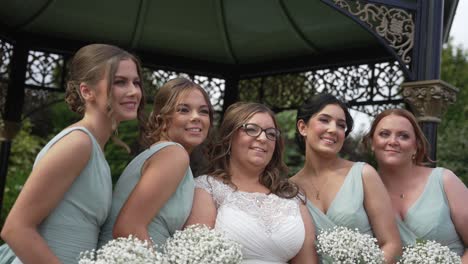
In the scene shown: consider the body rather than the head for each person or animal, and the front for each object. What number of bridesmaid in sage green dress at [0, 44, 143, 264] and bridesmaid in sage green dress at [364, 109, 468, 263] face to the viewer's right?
1

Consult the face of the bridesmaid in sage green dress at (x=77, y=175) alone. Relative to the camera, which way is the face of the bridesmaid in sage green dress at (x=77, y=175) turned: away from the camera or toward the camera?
toward the camera

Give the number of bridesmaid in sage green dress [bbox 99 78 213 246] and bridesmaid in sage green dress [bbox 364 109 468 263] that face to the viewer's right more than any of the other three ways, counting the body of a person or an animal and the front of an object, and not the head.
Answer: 1

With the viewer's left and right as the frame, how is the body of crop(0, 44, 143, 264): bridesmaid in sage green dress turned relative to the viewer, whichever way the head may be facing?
facing to the right of the viewer

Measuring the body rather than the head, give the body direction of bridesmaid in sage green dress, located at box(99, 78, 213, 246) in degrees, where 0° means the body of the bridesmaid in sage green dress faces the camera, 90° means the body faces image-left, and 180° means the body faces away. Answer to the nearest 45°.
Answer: approximately 270°

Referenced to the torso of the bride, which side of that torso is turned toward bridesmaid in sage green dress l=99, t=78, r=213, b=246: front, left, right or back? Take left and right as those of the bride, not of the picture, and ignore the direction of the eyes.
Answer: right

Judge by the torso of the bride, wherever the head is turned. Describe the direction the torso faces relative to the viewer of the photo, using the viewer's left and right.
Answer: facing the viewer and to the right of the viewer

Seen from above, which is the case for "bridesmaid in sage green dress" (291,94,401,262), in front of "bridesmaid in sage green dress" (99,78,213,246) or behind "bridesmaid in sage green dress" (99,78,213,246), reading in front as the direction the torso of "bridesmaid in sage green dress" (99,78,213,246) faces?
in front

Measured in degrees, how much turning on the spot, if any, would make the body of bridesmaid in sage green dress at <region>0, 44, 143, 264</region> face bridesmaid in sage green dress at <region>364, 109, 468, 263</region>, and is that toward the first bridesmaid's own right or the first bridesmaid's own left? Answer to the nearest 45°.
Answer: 0° — they already face them

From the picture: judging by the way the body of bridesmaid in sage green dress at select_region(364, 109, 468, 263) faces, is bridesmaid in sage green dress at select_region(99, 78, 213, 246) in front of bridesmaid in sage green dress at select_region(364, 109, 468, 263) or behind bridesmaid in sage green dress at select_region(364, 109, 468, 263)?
in front

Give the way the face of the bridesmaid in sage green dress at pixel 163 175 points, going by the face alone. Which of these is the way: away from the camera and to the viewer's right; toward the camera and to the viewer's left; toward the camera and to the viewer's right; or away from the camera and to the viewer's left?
toward the camera and to the viewer's right

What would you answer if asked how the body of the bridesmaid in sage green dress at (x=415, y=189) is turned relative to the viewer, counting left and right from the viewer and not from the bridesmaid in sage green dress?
facing the viewer and to the left of the viewer
